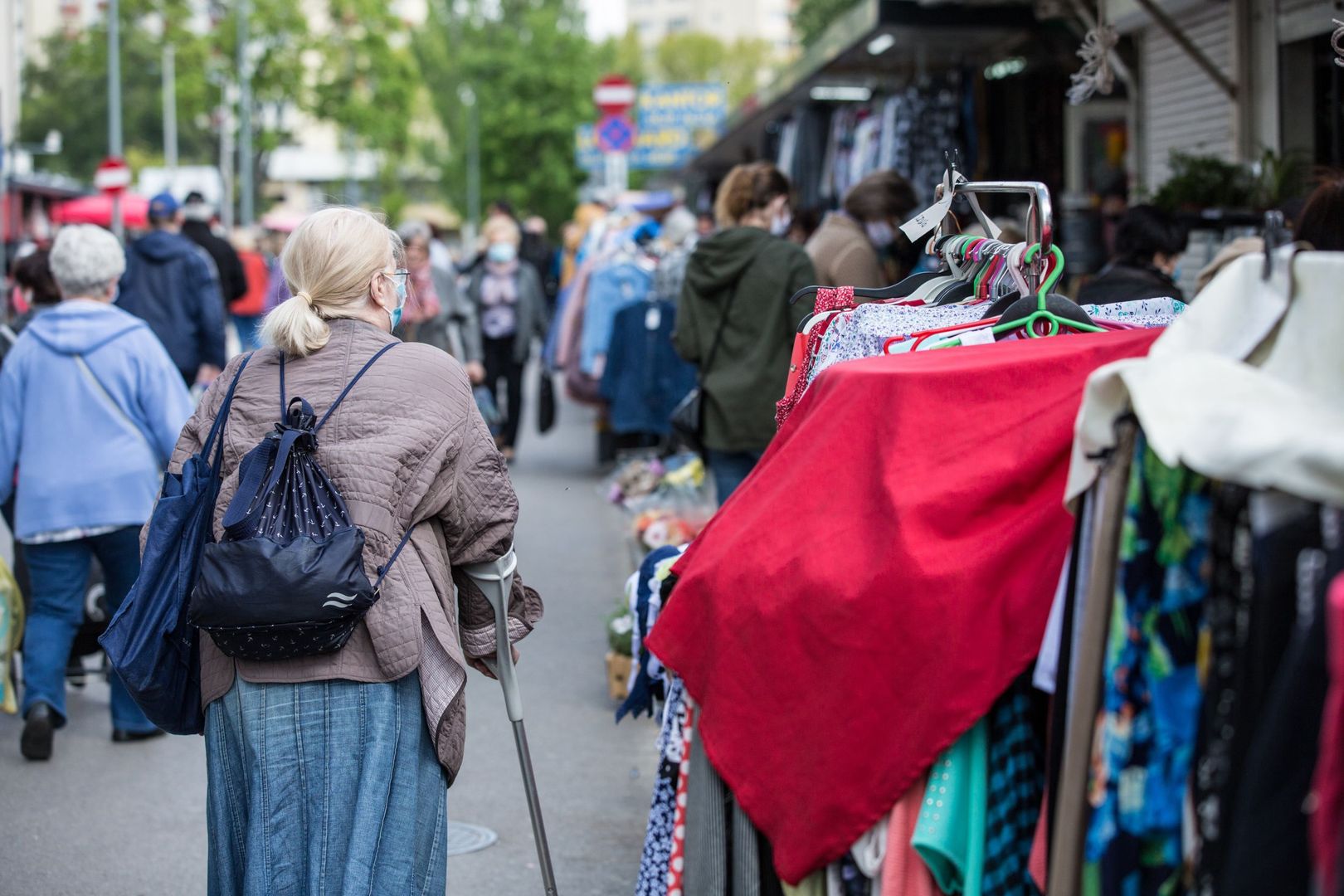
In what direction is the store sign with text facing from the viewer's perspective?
toward the camera

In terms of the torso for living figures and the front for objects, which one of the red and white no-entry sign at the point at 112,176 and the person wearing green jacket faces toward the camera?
the red and white no-entry sign

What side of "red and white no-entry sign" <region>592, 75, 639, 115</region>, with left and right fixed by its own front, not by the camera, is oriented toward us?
front

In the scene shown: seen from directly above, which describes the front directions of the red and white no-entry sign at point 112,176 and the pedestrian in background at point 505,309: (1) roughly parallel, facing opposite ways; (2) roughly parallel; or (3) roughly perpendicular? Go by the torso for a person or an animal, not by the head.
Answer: roughly parallel

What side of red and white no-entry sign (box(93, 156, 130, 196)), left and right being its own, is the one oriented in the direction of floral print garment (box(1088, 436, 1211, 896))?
front

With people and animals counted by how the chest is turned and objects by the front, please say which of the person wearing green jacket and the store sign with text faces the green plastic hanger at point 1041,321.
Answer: the store sign with text

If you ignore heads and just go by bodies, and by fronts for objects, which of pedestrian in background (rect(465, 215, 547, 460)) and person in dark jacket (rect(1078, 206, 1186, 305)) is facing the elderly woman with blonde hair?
the pedestrian in background

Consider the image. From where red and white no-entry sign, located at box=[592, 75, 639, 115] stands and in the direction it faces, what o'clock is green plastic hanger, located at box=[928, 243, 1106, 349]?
The green plastic hanger is roughly at 12 o'clock from the red and white no-entry sign.

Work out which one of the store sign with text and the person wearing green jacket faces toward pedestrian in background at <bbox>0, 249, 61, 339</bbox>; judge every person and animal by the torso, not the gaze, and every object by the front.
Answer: the store sign with text

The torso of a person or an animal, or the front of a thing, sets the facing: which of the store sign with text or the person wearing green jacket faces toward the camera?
the store sign with text

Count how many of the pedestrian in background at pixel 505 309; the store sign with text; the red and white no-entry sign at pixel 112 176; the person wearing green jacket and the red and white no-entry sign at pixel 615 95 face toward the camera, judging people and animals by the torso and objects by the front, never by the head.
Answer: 4

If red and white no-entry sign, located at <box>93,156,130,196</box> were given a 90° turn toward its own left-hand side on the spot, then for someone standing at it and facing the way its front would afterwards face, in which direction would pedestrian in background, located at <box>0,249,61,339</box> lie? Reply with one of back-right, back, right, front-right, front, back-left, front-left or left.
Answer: right

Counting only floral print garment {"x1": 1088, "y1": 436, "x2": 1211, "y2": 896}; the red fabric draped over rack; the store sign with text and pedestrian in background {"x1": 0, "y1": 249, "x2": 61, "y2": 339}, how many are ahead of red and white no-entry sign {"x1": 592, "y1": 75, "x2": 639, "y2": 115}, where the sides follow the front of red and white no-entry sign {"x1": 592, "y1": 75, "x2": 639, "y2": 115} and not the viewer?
3

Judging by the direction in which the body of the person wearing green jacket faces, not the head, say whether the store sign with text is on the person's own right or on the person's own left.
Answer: on the person's own left

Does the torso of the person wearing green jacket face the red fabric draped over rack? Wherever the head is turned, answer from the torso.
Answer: no

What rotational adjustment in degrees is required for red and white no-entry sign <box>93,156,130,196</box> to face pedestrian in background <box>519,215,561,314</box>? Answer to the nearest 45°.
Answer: approximately 90° to its left

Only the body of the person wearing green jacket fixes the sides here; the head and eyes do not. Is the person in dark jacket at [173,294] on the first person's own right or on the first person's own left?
on the first person's own left

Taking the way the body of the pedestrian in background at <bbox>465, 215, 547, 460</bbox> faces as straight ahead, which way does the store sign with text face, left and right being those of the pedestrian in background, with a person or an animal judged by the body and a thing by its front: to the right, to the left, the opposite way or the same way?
the same way

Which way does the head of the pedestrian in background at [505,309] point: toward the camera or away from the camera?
toward the camera
